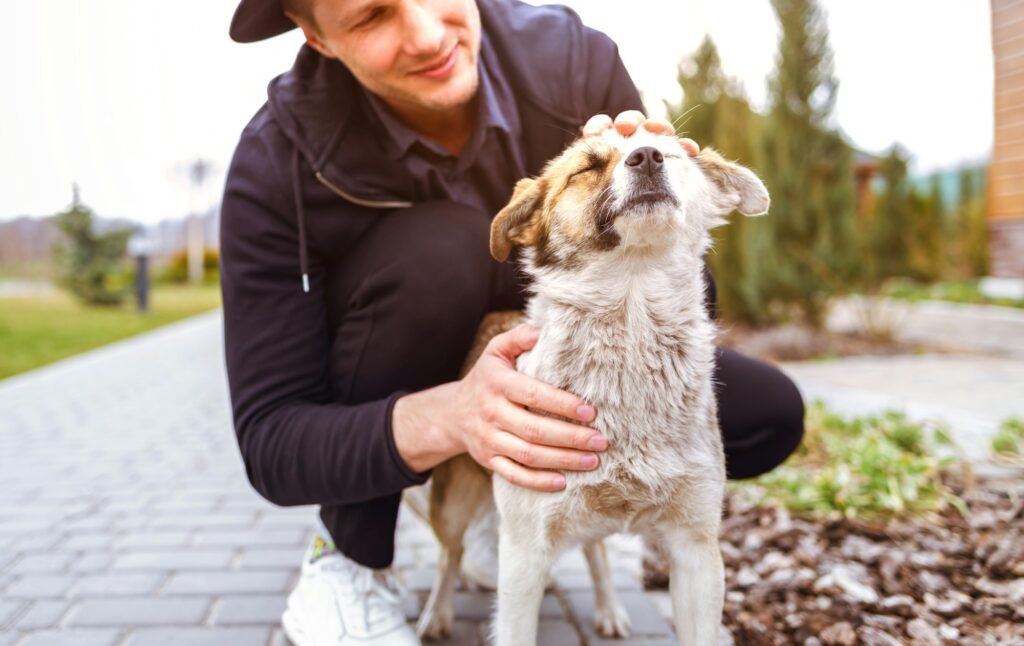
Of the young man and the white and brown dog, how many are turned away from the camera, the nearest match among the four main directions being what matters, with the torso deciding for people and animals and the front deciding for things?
0

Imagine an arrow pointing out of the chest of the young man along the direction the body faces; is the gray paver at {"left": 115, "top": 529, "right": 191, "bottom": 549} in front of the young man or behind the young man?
behind

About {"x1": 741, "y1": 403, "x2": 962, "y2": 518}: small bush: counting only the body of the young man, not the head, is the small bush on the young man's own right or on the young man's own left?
on the young man's own left

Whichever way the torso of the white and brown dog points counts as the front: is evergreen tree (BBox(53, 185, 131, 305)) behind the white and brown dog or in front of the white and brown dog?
behind

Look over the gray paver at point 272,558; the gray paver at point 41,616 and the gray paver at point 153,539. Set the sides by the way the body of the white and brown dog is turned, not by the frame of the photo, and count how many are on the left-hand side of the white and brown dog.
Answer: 0

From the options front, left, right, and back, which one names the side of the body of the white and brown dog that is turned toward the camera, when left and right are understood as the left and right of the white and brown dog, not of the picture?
front

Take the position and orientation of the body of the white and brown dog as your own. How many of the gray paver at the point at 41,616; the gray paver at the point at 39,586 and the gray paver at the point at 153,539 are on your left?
0

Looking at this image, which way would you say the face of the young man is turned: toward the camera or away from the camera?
toward the camera

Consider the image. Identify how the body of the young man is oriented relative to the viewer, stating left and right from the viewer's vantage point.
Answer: facing the viewer and to the right of the viewer

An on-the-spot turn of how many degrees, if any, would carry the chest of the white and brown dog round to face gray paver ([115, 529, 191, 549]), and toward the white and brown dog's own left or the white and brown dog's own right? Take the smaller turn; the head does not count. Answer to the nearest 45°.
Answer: approximately 135° to the white and brown dog's own right

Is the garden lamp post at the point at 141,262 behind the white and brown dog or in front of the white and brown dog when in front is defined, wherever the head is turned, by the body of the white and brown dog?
behind
